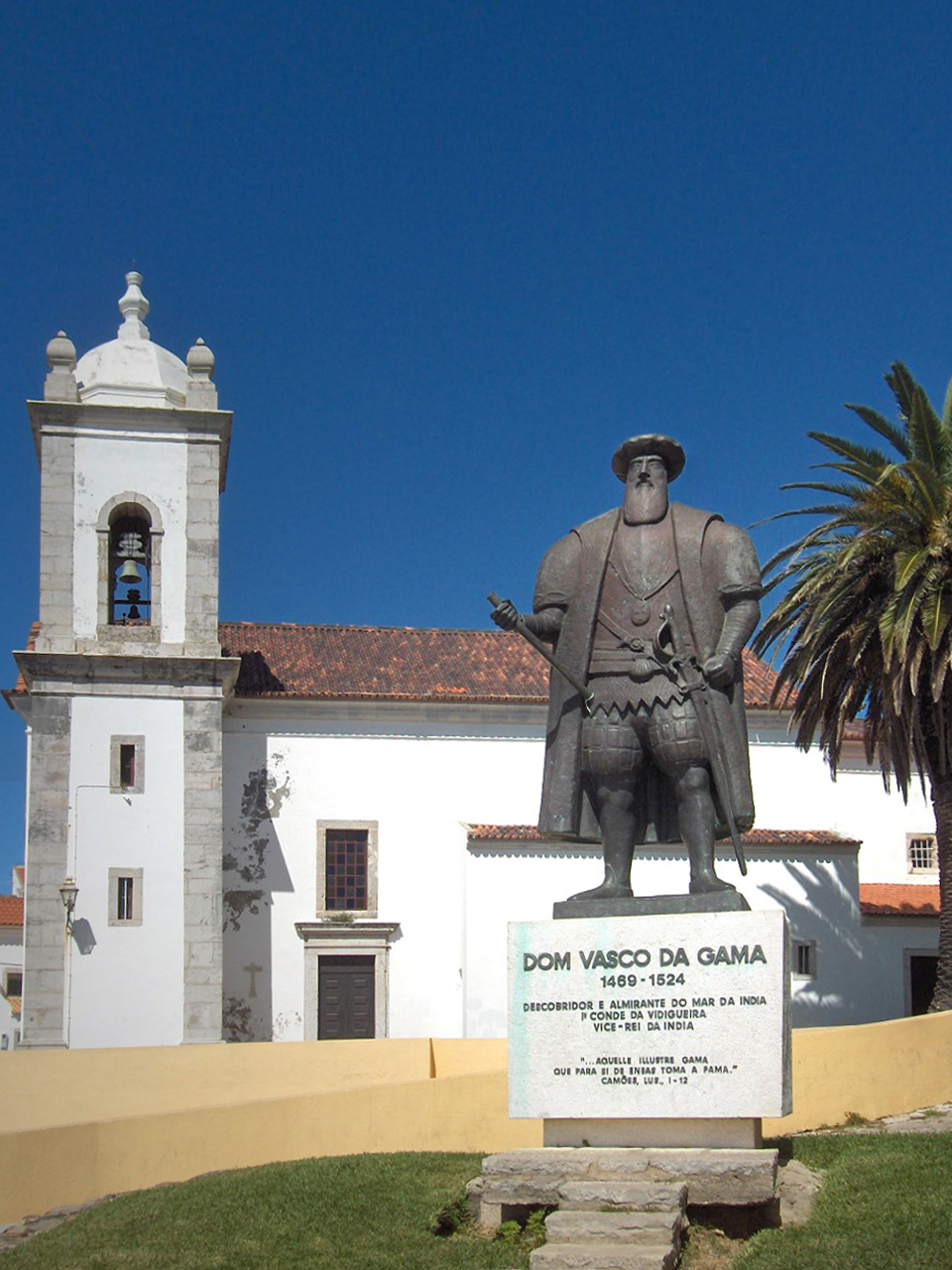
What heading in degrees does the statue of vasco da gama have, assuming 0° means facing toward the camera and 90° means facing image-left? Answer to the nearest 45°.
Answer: approximately 0°

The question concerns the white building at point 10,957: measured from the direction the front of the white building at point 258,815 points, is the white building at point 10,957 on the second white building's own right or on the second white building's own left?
on the second white building's own right

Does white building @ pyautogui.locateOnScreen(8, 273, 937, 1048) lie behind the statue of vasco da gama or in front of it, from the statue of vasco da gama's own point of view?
behind

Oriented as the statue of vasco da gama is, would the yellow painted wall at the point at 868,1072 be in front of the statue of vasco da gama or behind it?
behind

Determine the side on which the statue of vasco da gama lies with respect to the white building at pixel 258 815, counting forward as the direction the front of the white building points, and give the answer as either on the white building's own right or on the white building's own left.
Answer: on the white building's own left
